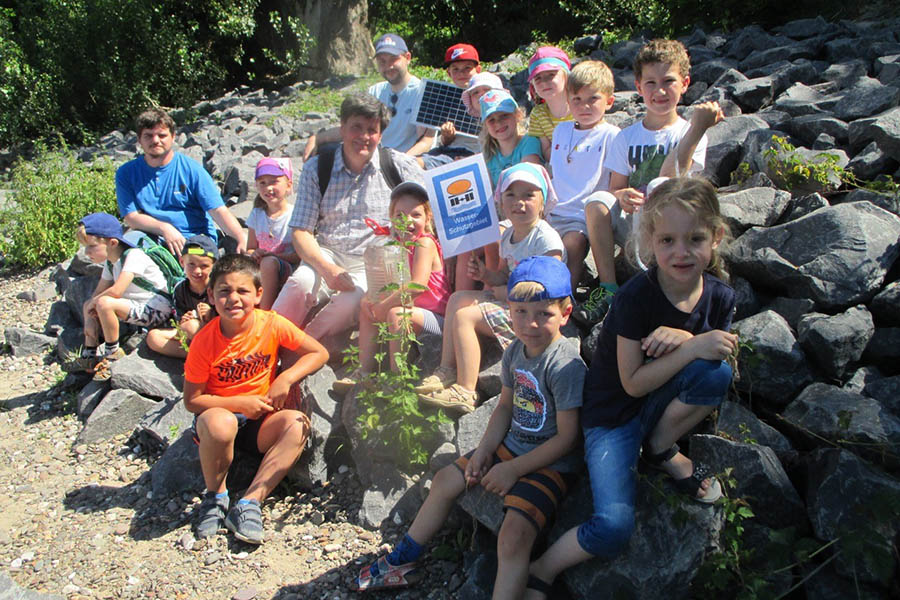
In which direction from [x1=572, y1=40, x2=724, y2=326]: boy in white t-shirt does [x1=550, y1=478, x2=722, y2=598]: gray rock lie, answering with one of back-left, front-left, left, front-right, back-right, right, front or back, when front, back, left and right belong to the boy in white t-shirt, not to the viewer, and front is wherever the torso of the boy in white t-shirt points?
front

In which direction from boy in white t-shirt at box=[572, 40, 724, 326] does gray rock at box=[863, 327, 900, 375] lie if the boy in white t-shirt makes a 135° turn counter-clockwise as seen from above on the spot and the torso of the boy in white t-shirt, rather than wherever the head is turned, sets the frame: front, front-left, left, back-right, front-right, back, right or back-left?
right

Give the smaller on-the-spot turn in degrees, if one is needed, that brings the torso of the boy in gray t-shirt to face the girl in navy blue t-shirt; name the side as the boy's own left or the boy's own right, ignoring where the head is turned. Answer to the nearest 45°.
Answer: approximately 135° to the boy's own left

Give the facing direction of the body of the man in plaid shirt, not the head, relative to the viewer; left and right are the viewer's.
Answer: facing the viewer

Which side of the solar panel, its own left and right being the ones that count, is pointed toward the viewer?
front

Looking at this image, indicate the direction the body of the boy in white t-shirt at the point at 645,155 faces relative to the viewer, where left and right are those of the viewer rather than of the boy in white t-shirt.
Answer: facing the viewer

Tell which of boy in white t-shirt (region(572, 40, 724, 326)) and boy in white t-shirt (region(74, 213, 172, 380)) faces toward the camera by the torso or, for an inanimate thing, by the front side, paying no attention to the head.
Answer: boy in white t-shirt (region(572, 40, 724, 326))

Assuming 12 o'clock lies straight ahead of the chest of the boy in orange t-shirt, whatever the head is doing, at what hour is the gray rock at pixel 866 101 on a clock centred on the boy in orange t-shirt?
The gray rock is roughly at 9 o'clock from the boy in orange t-shirt.

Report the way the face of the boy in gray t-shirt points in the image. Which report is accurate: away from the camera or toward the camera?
toward the camera

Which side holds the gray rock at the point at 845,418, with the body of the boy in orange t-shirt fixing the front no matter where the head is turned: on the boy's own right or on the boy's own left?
on the boy's own left

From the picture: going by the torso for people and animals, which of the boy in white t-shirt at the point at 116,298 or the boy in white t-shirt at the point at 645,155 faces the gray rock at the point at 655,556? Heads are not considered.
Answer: the boy in white t-shirt at the point at 645,155

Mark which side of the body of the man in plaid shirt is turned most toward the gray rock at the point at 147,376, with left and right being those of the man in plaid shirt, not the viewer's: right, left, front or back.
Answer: right

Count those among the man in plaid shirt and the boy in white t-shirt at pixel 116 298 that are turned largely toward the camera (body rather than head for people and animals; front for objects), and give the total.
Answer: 1

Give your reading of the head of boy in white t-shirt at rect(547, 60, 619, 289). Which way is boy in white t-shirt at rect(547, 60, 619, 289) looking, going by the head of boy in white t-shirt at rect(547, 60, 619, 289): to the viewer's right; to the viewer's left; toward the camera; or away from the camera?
toward the camera

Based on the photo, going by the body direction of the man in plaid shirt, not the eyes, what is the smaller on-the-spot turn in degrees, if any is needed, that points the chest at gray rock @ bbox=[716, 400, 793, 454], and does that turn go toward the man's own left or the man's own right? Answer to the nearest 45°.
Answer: approximately 45° to the man's own left

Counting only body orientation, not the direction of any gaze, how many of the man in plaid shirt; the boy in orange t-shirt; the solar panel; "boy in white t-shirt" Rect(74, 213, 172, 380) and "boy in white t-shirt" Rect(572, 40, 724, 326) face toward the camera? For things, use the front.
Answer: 4

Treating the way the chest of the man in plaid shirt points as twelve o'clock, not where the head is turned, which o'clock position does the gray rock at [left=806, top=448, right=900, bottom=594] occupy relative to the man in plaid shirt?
The gray rock is roughly at 11 o'clock from the man in plaid shirt.

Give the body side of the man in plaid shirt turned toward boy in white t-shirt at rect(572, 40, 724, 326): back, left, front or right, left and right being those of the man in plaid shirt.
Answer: left

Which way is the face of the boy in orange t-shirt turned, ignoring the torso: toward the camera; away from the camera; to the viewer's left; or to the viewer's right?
toward the camera

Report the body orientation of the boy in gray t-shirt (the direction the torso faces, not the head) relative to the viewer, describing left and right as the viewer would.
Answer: facing the viewer and to the left of the viewer
